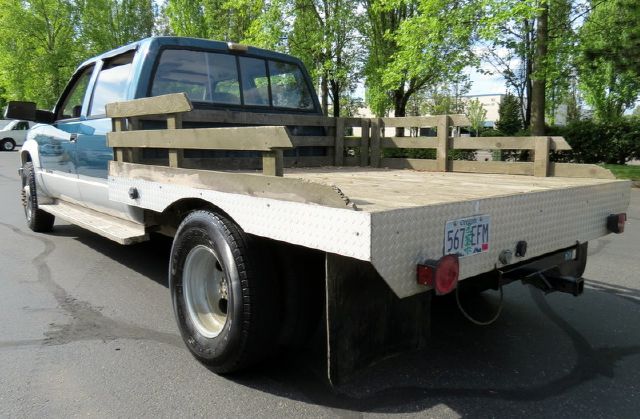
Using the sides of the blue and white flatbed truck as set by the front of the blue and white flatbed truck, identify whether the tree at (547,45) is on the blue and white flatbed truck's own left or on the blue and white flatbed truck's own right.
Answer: on the blue and white flatbed truck's own right

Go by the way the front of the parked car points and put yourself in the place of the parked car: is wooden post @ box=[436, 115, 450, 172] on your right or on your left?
on your left

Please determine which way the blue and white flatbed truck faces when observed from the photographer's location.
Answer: facing away from the viewer and to the left of the viewer

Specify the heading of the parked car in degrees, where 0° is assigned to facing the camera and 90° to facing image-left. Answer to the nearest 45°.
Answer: approximately 45°
